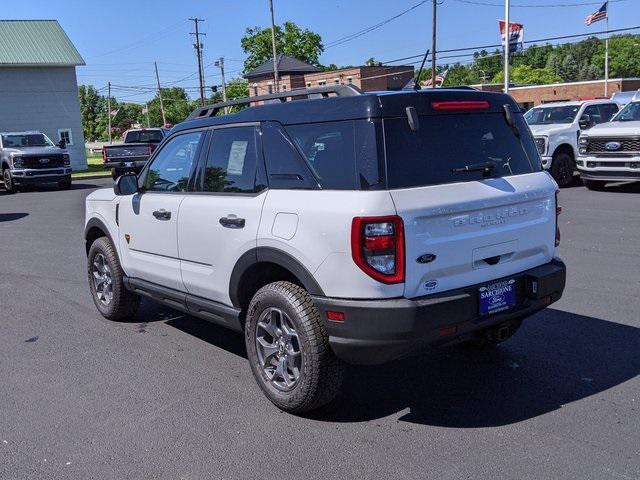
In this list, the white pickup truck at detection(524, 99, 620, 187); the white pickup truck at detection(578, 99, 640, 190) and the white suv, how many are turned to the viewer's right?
0

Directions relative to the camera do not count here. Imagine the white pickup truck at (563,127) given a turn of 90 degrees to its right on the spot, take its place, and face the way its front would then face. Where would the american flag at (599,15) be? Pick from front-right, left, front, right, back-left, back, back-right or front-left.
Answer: front-right

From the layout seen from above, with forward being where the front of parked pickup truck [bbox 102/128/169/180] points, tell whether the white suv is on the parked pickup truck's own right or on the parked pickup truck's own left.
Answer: on the parked pickup truck's own right

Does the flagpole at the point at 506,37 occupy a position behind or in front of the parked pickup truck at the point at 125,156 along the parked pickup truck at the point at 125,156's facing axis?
in front

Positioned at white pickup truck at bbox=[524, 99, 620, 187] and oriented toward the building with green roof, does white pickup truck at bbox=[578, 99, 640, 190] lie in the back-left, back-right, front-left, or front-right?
back-left

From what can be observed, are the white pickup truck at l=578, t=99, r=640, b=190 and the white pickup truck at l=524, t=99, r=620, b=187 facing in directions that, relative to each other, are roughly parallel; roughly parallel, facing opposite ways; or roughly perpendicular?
roughly parallel

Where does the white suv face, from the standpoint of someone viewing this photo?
facing away from the viewer and to the left of the viewer

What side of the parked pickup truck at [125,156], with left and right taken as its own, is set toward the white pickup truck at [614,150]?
right

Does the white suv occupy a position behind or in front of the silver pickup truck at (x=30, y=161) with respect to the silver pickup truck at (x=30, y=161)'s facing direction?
in front

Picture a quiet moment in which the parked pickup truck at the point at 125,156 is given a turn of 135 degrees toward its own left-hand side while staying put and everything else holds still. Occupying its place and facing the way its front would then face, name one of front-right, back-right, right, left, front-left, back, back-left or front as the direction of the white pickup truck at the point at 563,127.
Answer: back-left

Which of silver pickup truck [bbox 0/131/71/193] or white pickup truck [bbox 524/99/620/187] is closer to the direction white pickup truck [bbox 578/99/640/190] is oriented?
the silver pickup truck

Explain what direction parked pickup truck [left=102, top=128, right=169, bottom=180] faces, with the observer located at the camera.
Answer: facing away from the viewer and to the right of the viewer

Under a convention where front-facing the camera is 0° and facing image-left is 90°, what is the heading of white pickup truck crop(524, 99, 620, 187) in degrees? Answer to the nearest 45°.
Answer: approximately 45°

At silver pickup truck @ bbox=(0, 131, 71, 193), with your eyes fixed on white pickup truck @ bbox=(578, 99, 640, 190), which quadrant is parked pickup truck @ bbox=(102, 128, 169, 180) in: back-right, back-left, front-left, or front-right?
front-left

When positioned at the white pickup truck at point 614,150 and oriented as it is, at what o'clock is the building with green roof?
The building with green roof is roughly at 2 o'clock from the white pickup truck.

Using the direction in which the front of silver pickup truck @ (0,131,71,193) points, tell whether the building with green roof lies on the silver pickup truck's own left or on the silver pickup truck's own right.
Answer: on the silver pickup truck's own left

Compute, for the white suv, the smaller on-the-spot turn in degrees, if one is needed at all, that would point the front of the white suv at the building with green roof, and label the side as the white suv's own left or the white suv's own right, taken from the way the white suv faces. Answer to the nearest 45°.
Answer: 0° — it already faces it

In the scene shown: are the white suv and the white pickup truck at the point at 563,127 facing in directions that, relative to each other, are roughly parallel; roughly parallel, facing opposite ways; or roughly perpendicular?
roughly perpendicular
